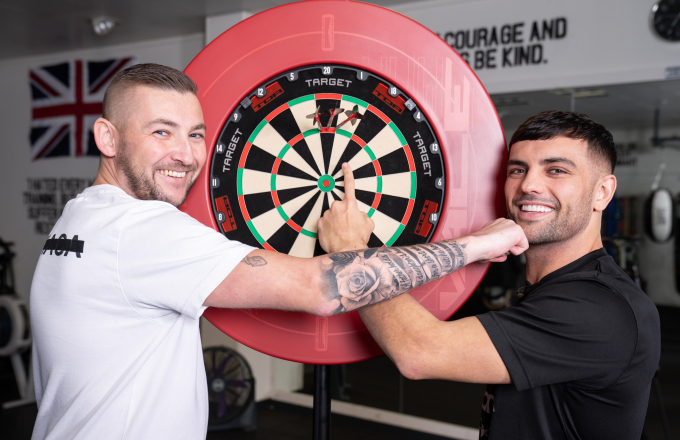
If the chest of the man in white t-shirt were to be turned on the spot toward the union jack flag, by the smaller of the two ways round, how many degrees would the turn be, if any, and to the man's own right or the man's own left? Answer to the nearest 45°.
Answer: approximately 90° to the man's own left

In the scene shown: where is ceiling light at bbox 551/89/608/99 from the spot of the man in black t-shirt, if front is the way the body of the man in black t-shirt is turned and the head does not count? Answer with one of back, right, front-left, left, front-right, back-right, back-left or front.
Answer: right

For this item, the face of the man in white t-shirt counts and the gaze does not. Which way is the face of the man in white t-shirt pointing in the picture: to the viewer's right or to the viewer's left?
to the viewer's right

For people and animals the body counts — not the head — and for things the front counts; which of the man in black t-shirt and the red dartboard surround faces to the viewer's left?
the man in black t-shirt

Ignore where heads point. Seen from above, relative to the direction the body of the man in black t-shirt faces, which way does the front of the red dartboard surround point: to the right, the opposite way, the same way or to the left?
to the left
